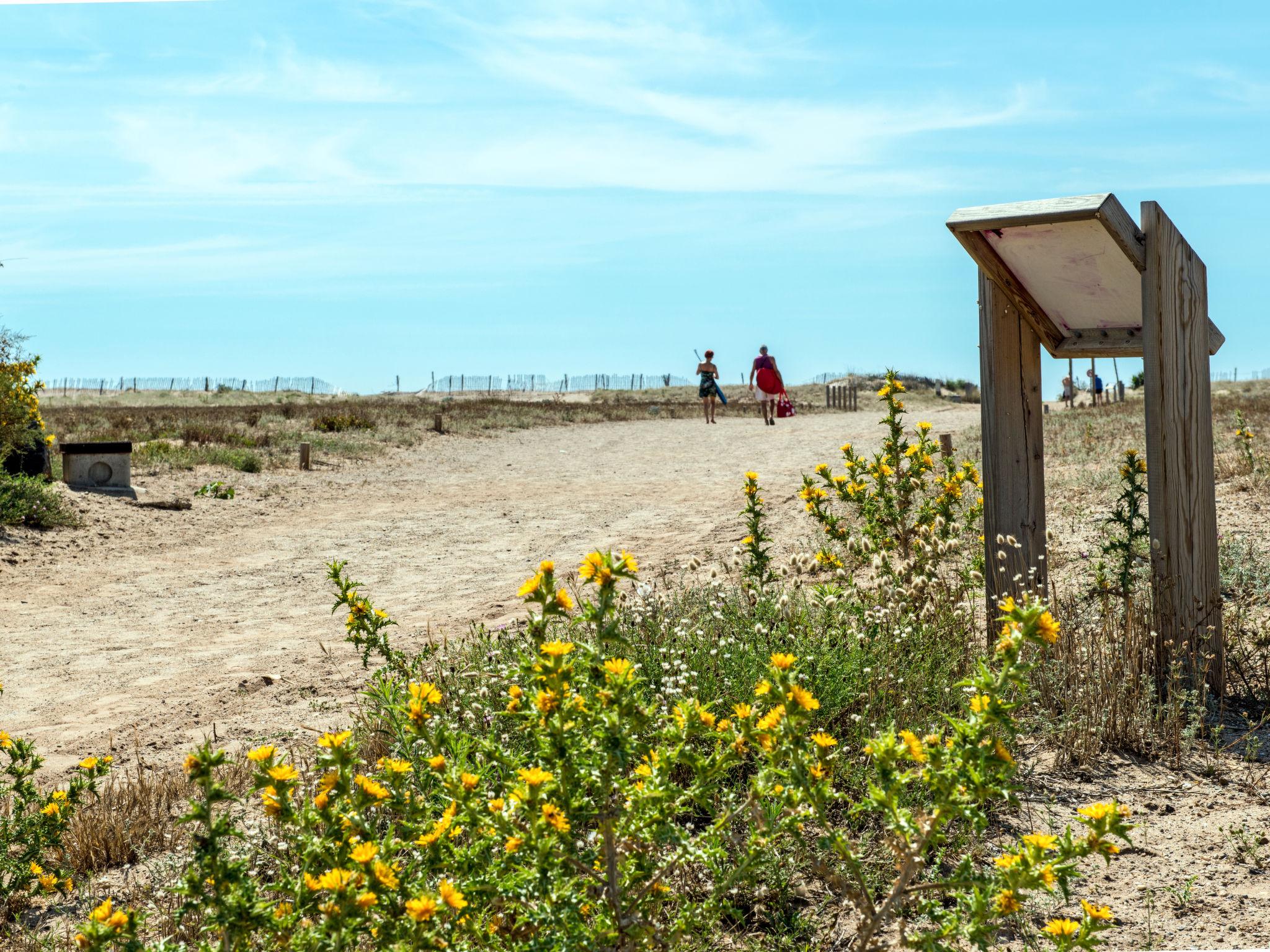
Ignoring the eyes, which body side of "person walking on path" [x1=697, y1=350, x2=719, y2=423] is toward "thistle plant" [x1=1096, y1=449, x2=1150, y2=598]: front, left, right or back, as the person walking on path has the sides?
back

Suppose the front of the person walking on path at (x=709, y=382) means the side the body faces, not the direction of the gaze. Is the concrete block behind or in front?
behind

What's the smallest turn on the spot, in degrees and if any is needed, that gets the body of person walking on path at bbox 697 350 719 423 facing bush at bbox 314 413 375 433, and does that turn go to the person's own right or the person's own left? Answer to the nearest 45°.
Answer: approximately 90° to the person's own left

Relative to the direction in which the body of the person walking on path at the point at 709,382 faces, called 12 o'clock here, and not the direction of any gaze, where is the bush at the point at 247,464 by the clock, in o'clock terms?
The bush is roughly at 7 o'clock from the person walking on path.

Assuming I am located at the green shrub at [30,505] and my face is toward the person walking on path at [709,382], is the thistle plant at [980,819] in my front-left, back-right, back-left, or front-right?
back-right

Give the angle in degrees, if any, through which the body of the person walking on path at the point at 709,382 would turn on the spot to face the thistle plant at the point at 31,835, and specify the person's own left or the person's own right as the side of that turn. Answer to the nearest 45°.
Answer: approximately 180°

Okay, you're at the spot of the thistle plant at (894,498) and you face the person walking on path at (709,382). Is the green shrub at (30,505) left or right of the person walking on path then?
left

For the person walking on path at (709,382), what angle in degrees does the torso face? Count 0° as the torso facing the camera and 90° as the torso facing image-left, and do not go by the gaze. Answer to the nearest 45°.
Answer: approximately 180°

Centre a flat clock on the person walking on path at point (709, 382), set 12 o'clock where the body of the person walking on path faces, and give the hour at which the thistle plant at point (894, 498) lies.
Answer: The thistle plant is roughly at 6 o'clock from the person walking on path.

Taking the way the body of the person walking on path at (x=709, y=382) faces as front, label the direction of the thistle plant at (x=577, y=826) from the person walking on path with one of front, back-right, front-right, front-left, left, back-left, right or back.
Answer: back
